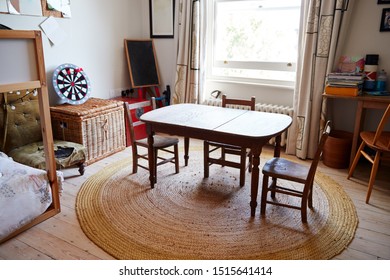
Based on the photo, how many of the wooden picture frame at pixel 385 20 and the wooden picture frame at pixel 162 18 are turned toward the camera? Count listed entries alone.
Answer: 2

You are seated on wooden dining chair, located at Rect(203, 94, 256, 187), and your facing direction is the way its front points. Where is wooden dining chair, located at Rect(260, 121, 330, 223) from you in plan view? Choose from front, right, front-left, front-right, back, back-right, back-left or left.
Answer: left

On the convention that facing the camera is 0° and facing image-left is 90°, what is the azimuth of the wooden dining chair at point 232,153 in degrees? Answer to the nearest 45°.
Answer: approximately 45°

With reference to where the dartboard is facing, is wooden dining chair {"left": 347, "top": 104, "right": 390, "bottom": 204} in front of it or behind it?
in front

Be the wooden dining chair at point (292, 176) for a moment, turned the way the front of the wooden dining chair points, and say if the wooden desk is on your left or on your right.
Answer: on your right

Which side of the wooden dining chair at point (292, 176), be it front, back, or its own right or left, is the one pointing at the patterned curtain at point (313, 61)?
right

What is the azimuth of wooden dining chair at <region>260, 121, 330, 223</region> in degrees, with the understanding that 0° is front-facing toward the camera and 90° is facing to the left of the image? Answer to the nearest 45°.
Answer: approximately 90°

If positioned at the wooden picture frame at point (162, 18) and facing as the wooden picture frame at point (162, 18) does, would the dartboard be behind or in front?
in front

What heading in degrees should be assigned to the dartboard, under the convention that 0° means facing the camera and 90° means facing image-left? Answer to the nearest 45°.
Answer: approximately 315°

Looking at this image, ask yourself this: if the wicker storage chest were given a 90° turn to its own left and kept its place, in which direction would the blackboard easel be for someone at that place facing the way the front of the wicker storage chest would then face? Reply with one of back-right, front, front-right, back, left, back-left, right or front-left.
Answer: front

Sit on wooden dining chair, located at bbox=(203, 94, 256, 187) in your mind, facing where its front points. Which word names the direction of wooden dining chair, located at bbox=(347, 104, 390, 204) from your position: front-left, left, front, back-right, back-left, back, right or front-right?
back-left
